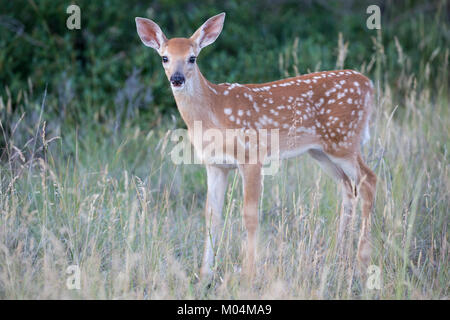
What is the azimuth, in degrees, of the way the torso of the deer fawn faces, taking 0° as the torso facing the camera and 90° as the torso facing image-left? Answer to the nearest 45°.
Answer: approximately 45°
